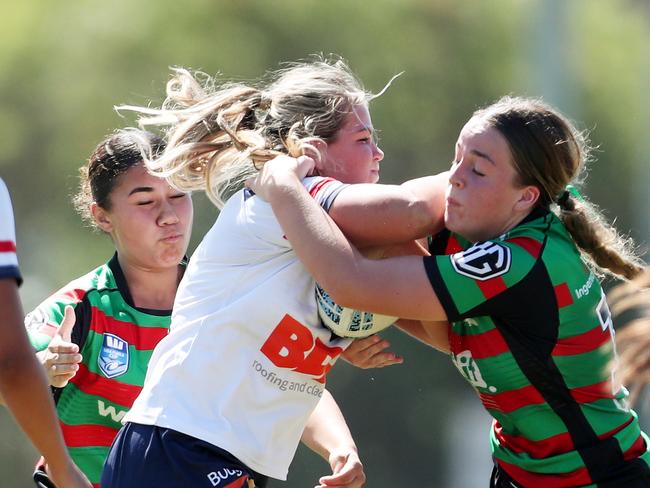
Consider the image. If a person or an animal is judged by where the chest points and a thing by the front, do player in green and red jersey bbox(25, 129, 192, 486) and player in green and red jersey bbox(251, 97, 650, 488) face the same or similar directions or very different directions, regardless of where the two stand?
very different directions

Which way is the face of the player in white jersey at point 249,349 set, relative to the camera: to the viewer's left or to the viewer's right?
to the viewer's right

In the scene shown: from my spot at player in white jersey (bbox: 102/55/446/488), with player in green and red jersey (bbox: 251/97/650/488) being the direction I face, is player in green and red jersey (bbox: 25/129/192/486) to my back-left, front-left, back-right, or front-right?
back-left

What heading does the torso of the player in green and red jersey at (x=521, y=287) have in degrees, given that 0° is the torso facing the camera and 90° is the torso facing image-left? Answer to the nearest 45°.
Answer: approximately 90°

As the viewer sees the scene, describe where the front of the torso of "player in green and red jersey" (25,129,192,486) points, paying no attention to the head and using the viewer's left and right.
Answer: facing the viewer and to the right of the viewer

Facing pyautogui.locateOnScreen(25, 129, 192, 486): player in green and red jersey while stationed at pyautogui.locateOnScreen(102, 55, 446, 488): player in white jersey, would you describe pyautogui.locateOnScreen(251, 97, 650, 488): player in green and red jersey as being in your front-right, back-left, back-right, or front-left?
back-right

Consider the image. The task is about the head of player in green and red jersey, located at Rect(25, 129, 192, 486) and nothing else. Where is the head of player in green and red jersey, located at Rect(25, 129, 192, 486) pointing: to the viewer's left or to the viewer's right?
to the viewer's right

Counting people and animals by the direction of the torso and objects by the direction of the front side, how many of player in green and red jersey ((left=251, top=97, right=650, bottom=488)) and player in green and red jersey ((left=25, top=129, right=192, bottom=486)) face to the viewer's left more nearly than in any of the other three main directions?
1

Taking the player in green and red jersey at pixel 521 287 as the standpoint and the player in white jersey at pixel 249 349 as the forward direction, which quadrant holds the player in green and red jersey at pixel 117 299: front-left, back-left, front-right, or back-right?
front-right

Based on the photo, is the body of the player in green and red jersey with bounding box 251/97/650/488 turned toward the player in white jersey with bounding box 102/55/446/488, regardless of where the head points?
yes
